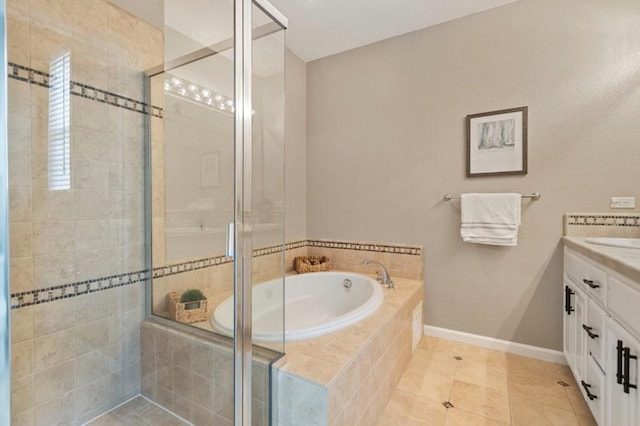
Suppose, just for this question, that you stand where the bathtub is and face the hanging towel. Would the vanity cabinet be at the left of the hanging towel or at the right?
right

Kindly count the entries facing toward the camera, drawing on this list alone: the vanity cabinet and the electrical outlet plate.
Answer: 1

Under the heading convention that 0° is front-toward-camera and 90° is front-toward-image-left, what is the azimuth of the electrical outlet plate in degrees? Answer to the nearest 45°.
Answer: approximately 0°

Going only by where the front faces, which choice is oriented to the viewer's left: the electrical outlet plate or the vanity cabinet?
the vanity cabinet

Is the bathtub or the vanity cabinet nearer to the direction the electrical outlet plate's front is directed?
the vanity cabinet

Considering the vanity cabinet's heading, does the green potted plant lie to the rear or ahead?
ahead

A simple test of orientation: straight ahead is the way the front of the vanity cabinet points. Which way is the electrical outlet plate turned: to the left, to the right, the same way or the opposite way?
to the left

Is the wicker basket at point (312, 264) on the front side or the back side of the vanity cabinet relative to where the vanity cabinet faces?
on the front side

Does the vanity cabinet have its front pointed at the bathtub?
yes

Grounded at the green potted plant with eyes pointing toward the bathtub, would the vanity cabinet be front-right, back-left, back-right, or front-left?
front-right

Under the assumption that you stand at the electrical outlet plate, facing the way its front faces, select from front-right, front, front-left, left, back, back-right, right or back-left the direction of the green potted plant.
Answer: front-right

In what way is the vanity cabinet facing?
to the viewer's left

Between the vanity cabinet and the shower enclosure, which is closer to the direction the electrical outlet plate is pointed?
the vanity cabinet

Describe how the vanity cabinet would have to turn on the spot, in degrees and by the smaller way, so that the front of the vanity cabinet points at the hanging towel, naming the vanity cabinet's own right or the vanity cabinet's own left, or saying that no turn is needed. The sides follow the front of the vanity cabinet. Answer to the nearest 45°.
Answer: approximately 45° to the vanity cabinet's own right
